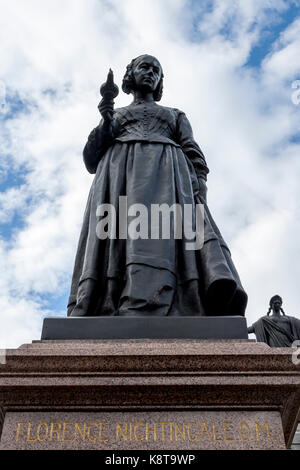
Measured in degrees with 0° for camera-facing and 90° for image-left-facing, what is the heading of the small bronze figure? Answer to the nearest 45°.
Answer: approximately 0°

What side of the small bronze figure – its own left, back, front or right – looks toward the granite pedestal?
front

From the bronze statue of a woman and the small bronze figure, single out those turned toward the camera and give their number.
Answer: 2

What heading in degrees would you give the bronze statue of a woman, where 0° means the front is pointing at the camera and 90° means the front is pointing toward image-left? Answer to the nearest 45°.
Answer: approximately 0°

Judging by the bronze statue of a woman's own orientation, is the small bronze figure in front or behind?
behind
